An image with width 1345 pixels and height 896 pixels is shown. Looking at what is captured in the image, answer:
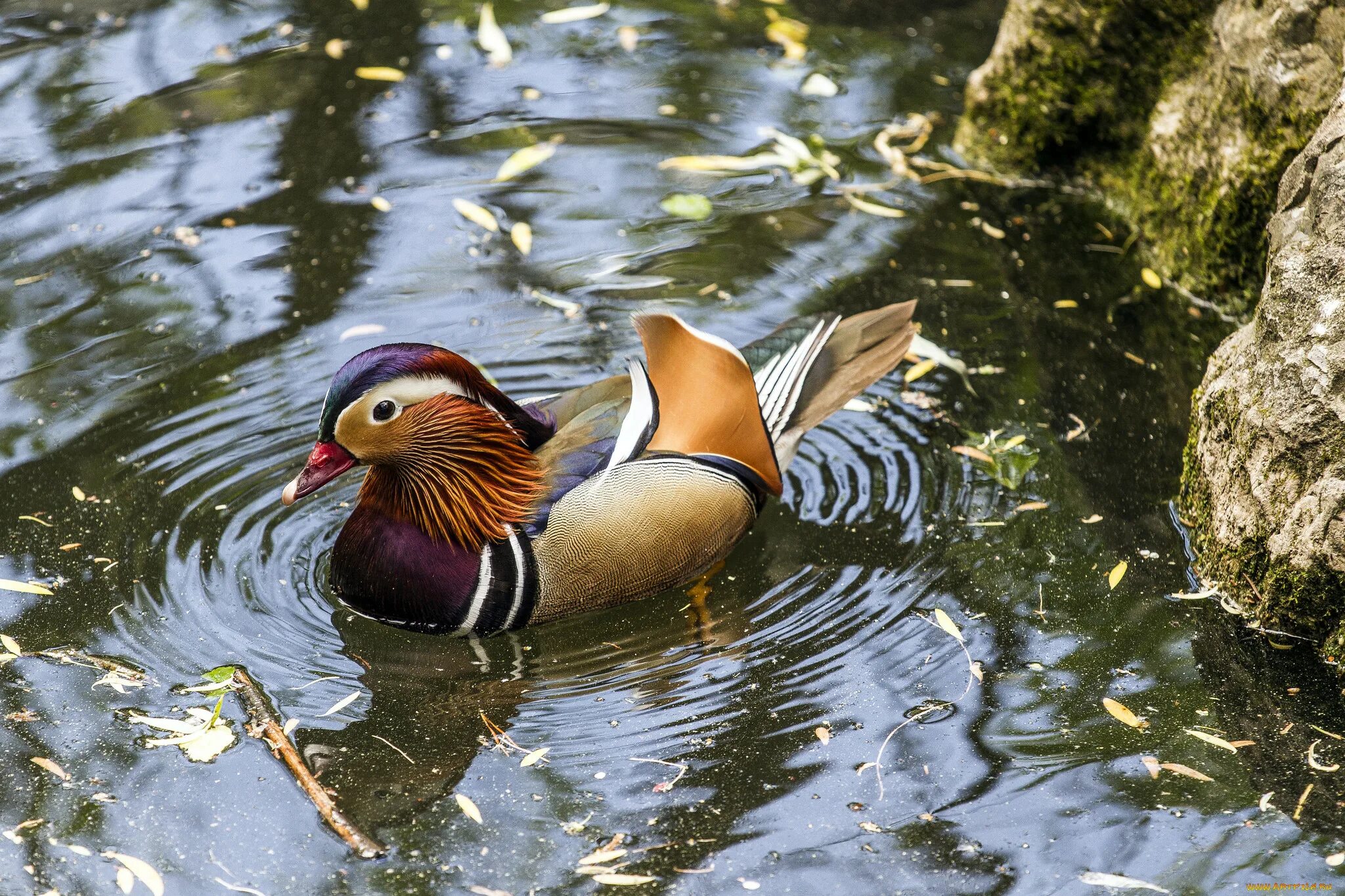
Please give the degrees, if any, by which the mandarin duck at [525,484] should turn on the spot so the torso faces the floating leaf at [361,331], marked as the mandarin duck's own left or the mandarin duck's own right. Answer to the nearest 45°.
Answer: approximately 90° to the mandarin duck's own right

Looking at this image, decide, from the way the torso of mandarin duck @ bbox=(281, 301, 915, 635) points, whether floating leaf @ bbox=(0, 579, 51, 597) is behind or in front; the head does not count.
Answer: in front

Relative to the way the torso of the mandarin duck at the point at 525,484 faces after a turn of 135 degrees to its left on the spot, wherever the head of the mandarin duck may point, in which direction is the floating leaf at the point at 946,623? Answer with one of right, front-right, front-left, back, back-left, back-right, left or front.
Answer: front

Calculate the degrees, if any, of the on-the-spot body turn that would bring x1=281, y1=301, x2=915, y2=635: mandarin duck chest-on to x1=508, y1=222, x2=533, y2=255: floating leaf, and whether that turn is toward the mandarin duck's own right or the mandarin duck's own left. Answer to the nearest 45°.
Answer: approximately 135° to the mandarin duck's own right

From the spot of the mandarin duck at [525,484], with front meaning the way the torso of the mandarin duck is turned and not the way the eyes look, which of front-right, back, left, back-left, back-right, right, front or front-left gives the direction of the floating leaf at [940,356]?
back

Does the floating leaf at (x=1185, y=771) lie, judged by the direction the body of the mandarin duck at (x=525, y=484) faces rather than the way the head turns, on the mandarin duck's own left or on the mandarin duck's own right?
on the mandarin duck's own left

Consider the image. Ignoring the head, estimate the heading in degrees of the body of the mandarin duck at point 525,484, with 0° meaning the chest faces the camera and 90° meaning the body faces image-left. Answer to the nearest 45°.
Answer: approximately 45°

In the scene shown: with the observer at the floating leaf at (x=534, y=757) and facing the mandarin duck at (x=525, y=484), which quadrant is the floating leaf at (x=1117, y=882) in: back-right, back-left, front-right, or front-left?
back-right

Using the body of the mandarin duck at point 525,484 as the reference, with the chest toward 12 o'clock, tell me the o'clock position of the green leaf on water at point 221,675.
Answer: The green leaf on water is roughly at 12 o'clock from the mandarin duck.

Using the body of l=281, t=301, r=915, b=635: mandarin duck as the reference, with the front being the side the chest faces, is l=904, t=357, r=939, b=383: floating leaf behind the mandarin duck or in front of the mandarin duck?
behind

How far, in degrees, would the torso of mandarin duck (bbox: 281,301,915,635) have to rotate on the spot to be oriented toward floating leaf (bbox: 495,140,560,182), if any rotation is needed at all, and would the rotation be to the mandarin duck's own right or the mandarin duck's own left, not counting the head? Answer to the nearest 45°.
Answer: approximately 135° to the mandarin duck's own right

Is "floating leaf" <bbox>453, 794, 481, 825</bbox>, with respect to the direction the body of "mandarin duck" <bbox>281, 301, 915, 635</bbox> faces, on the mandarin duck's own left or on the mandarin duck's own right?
on the mandarin duck's own left
